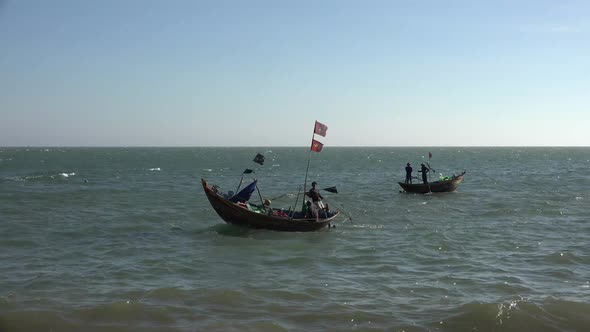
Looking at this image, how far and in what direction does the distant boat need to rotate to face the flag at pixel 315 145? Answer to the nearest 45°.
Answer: approximately 90° to its right

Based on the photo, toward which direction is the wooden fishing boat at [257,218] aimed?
to the viewer's left

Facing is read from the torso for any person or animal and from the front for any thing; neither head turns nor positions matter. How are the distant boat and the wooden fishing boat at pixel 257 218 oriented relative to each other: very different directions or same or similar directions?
very different directions

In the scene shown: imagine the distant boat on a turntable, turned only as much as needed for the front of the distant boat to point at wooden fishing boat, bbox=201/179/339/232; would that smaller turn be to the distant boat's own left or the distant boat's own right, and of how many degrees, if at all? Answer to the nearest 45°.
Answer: approximately 90° to the distant boat's own right

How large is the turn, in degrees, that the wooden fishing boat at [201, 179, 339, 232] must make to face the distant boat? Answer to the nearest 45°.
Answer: approximately 135° to its right

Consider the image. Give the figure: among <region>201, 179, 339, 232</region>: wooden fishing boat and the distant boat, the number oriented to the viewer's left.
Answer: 1

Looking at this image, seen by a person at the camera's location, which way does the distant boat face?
facing to the right of the viewer

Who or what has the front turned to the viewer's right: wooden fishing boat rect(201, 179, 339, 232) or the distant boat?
the distant boat
